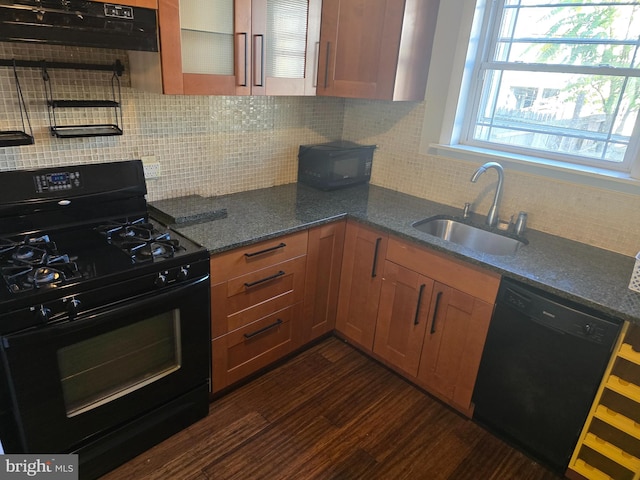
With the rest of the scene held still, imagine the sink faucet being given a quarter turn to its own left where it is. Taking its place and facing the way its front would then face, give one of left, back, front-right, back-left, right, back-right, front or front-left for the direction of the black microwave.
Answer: back-right

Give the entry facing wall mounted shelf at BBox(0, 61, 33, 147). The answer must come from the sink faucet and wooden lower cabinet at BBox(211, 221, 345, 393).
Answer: the sink faucet

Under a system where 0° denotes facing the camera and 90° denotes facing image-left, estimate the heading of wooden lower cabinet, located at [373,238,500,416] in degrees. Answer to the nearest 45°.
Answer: approximately 45°

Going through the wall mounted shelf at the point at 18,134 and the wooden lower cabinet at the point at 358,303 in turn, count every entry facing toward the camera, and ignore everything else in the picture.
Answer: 2

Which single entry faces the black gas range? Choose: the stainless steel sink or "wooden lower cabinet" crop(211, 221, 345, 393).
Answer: the stainless steel sink

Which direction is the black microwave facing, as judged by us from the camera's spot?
facing the viewer and to the right of the viewer

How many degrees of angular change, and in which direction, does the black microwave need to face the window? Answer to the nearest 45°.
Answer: approximately 45° to its left

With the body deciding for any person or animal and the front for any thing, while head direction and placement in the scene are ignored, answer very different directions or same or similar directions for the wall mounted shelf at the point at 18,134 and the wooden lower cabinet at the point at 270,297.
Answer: same or similar directions

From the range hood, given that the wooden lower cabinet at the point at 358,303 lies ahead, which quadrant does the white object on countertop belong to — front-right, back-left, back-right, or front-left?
front-right

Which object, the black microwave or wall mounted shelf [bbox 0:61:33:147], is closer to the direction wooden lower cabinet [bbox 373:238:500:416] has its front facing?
the wall mounted shelf

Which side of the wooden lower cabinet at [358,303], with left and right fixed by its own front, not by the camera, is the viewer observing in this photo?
front

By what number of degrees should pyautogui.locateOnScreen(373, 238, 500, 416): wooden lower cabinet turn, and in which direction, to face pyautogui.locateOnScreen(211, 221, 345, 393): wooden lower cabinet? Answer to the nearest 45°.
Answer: approximately 45° to its right

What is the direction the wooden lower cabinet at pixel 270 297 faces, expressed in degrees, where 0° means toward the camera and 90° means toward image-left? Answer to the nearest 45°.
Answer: approximately 315°

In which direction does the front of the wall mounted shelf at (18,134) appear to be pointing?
toward the camera

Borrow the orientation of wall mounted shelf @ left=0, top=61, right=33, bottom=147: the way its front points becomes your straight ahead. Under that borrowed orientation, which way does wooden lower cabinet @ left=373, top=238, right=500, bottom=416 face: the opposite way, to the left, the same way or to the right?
to the right
